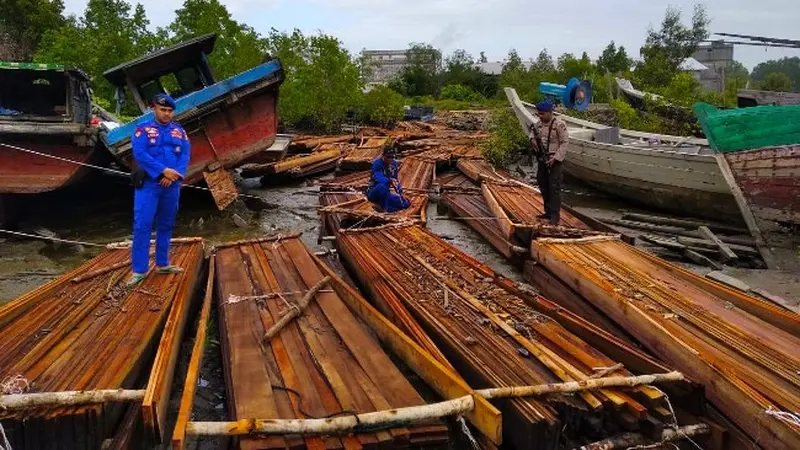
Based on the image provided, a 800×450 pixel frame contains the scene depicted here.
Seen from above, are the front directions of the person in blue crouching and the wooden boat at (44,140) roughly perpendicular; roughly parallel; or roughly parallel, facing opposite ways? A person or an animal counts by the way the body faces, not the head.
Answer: roughly perpendicular

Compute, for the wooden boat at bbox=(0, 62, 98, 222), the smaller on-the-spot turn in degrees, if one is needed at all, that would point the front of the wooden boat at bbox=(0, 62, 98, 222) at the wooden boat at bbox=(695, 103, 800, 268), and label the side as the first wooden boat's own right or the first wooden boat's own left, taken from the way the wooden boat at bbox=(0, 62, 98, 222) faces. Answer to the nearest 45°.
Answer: approximately 90° to the first wooden boat's own right

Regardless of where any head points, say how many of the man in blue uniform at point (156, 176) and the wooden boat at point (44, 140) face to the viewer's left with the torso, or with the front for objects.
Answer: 1

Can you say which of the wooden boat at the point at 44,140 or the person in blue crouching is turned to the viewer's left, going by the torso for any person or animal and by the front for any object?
the wooden boat

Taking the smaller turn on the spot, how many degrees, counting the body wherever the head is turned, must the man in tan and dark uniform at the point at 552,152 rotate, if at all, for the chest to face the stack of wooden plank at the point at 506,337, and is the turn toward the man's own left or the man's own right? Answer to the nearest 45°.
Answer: approximately 45° to the man's own left

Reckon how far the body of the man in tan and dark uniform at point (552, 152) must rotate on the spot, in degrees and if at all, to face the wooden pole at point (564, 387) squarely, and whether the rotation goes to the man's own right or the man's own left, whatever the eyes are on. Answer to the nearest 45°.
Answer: approximately 45° to the man's own left

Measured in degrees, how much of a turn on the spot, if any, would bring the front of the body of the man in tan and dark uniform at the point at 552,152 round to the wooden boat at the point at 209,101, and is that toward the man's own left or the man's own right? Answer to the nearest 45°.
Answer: approximately 45° to the man's own right

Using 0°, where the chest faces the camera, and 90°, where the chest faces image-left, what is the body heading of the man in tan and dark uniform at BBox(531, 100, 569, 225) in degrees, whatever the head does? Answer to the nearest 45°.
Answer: approximately 45°

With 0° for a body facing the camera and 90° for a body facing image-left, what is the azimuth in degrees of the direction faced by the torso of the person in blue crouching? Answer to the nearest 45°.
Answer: approximately 315°

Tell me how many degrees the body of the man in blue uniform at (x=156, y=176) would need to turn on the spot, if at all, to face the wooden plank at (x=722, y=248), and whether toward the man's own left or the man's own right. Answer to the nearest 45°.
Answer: approximately 45° to the man's own left

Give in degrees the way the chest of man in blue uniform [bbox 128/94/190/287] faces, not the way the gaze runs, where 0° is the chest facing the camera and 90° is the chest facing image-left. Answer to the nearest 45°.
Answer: approximately 315°
